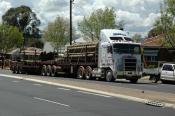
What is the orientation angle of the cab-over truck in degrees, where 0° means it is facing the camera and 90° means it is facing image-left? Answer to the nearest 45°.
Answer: approximately 315°

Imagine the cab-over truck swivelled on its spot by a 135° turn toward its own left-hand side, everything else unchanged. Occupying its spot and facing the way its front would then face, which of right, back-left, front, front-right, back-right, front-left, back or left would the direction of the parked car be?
right
